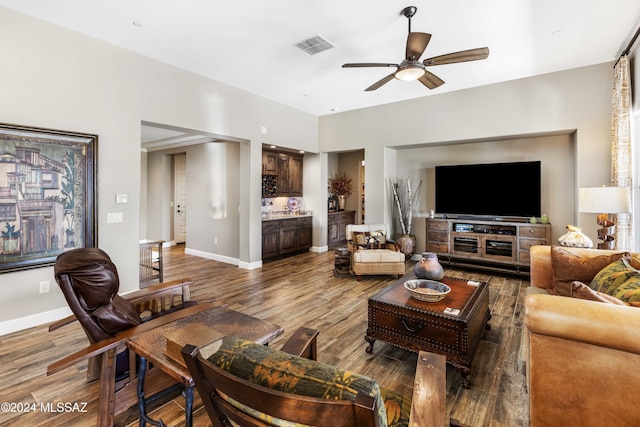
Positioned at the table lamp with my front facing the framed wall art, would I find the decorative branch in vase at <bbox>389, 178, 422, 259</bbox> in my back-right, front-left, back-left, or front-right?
front-right

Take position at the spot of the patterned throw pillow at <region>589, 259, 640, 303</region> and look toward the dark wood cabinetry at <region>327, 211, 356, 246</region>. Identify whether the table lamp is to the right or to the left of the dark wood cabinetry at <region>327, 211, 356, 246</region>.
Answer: right

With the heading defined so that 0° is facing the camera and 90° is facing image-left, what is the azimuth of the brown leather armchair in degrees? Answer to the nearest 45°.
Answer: approximately 225°

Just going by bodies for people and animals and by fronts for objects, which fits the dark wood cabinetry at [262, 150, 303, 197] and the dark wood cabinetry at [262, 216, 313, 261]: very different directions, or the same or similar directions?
same or similar directions

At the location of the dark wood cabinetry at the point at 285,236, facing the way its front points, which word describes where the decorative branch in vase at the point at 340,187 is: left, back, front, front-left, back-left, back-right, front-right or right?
left

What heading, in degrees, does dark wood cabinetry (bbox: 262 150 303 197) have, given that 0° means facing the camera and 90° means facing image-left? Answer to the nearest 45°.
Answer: approximately 315°

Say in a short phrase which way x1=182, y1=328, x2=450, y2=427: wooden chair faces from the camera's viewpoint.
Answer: facing away from the viewer and to the right of the viewer

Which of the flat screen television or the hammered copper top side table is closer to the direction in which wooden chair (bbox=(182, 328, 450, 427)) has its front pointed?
the flat screen television

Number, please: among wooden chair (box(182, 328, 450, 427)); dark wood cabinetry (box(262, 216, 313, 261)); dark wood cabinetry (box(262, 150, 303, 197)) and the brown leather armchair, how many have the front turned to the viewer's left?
0

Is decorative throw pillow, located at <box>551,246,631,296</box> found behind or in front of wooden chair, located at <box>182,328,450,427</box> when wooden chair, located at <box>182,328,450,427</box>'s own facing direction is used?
in front

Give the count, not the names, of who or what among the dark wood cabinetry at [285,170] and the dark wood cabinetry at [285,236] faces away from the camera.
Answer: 0

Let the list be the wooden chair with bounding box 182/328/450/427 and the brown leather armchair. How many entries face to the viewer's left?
0

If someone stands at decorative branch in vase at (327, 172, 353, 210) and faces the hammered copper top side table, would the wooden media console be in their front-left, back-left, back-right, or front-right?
front-left

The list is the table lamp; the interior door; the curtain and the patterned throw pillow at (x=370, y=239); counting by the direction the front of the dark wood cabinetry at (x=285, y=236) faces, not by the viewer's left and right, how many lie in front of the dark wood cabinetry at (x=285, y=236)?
3

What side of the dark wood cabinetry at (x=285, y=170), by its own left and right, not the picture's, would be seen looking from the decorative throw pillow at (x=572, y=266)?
front

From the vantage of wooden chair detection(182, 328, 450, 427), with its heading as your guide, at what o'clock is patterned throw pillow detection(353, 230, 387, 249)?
The patterned throw pillow is roughly at 11 o'clock from the wooden chair.
